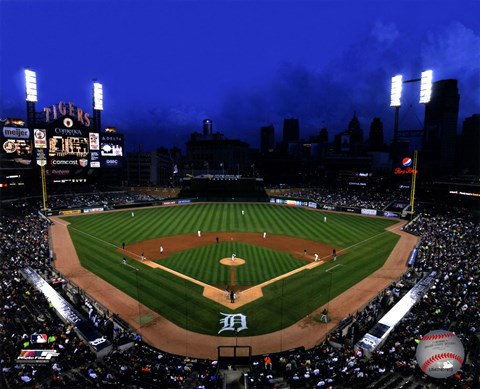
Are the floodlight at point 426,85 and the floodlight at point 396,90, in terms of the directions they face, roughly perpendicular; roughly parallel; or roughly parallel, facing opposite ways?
roughly parallel

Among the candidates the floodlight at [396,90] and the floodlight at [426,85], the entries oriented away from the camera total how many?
0

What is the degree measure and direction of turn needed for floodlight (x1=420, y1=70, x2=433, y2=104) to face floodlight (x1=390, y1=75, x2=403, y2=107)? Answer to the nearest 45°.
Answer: approximately 90° to its right

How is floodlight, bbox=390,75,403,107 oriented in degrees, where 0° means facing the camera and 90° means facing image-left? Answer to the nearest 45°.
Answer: approximately 45°

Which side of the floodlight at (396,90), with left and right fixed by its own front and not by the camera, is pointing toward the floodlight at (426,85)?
left

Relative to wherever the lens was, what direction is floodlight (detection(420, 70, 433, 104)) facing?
facing the viewer and to the left of the viewer
